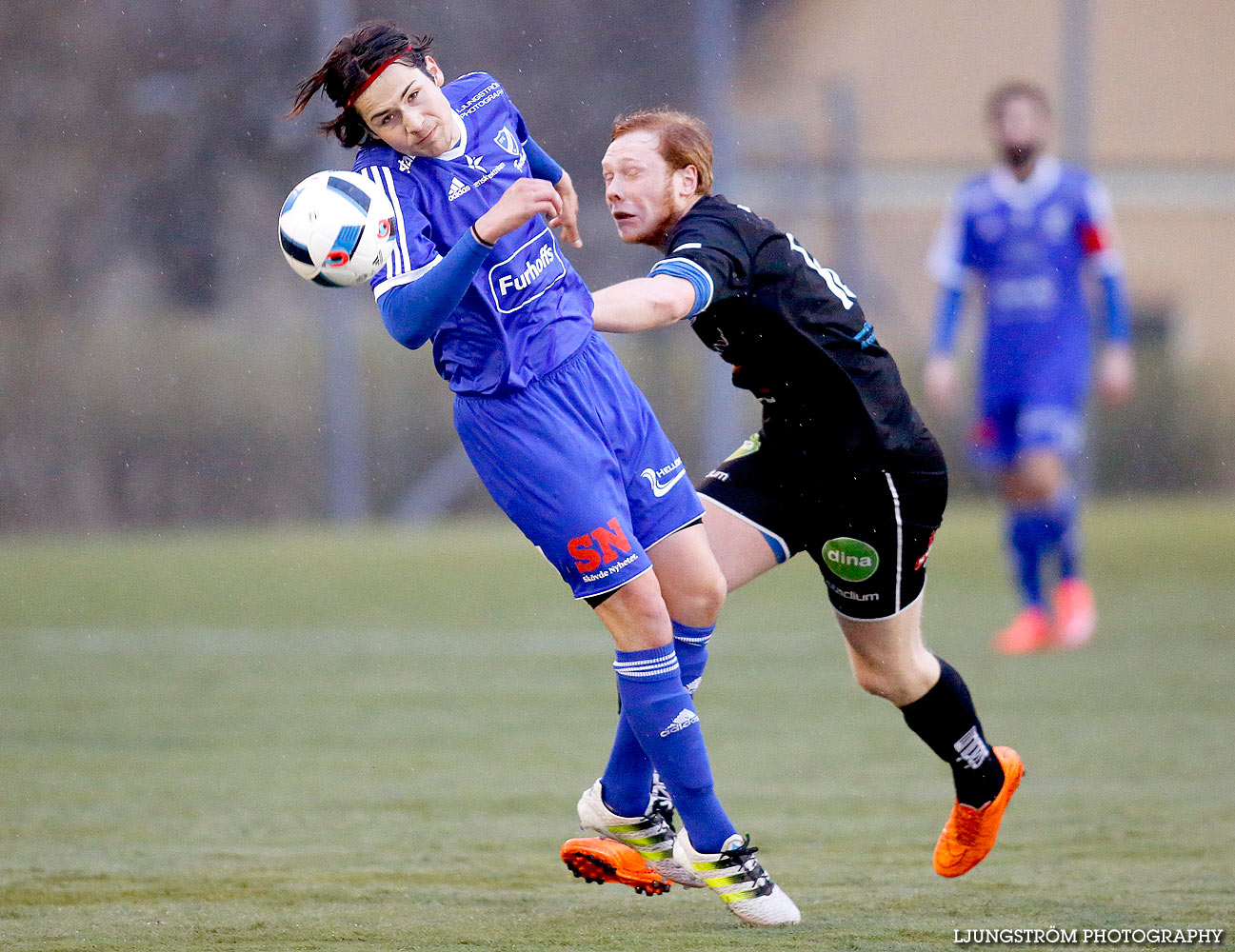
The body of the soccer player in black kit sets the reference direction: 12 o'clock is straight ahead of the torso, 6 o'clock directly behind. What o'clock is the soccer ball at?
The soccer ball is roughly at 11 o'clock from the soccer player in black kit.

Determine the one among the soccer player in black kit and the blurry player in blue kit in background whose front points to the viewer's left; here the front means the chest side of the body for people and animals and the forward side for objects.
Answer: the soccer player in black kit

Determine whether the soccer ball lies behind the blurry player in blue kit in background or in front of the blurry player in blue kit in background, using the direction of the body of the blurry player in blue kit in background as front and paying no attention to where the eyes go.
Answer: in front

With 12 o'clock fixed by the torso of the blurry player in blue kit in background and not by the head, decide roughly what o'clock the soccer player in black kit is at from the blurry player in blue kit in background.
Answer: The soccer player in black kit is roughly at 12 o'clock from the blurry player in blue kit in background.

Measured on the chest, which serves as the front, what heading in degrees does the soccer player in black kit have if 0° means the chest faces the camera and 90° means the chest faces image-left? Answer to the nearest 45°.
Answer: approximately 90°

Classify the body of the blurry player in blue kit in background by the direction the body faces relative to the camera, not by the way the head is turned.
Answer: toward the camera

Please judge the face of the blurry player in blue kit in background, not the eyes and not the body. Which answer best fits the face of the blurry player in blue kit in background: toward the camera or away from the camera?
toward the camera

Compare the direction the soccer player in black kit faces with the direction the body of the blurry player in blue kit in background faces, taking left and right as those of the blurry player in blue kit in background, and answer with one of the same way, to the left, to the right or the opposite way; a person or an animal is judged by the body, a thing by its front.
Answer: to the right

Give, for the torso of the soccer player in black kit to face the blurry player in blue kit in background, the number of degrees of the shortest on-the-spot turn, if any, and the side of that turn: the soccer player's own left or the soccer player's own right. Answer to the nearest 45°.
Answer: approximately 90° to the soccer player's own right

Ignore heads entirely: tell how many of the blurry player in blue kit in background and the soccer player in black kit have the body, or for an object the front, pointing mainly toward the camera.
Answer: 1

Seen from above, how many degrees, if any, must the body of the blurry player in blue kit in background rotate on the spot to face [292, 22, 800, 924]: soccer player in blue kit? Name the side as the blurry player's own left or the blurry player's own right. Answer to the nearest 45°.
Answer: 0° — they already face them

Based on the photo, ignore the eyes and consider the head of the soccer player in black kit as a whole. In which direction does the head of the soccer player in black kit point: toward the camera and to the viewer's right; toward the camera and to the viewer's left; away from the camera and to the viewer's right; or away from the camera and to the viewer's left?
toward the camera and to the viewer's left
